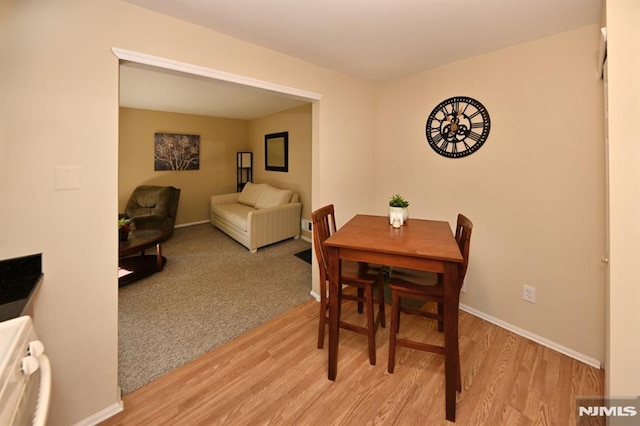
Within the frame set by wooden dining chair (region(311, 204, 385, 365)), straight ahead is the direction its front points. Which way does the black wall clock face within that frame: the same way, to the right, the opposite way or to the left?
to the right

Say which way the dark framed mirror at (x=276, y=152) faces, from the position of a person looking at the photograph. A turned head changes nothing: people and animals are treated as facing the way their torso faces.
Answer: facing the viewer and to the left of the viewer

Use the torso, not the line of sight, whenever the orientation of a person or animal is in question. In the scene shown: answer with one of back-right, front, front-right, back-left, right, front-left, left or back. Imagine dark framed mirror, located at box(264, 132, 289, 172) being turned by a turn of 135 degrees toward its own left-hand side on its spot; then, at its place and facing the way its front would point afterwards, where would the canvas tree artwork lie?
back

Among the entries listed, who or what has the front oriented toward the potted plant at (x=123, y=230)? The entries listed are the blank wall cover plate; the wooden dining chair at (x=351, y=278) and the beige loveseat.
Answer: the beige loveseat

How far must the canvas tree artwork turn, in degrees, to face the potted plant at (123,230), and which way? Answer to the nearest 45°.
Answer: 0° — it already faces it

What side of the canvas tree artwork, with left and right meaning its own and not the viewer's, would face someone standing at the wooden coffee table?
front

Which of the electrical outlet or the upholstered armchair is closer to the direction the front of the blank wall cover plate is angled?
the electrical outlet

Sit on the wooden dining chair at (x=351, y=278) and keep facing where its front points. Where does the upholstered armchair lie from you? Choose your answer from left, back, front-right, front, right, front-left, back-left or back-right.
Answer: back

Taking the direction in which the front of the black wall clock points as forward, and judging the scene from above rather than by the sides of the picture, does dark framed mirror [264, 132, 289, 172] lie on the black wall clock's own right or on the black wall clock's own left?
on the black wall clock's own right

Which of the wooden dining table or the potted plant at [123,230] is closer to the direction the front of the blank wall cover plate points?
the wooden dining table

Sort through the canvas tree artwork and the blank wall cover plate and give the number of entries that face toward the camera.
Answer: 2

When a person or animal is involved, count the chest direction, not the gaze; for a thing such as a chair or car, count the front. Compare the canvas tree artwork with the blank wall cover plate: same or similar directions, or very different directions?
same or similar directions

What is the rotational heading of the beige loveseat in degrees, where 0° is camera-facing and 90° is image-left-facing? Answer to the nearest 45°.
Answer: approximately 45°

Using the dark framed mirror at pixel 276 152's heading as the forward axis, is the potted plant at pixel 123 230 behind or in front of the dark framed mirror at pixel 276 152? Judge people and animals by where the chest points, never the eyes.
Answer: in front

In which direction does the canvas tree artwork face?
toward the camera

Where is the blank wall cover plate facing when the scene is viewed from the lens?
facing the viewer
